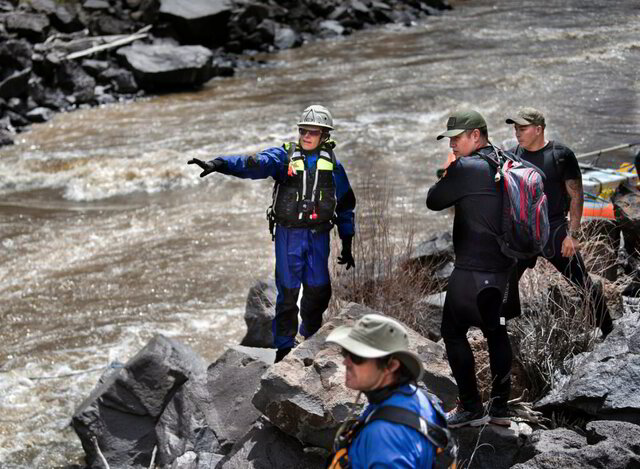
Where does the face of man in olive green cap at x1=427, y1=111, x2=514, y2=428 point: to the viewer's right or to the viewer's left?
to the viewer's left

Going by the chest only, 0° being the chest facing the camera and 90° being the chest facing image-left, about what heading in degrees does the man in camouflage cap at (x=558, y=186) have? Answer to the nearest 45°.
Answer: approximately 45°

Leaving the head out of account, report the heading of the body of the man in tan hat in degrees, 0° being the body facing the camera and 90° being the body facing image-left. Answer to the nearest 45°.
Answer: approximately 90°

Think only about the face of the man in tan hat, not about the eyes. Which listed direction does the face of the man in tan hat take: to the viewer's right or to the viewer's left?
to the viewer's left

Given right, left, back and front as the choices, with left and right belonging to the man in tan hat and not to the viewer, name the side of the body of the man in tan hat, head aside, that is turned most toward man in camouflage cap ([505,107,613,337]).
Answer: right

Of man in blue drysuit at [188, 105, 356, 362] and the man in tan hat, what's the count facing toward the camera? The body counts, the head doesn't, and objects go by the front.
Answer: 1

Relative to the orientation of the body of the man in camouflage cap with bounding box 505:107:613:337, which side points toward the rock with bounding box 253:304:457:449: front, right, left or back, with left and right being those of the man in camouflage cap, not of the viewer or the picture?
front

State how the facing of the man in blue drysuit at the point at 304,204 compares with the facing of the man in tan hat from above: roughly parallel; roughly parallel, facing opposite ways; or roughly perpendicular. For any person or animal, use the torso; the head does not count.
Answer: roughly perpendicular

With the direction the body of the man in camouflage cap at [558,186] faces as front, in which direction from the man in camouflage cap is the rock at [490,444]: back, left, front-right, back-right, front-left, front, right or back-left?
front-left

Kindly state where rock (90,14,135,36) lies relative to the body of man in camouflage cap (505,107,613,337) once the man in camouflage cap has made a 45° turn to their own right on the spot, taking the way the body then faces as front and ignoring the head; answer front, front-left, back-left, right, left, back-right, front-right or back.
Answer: front-right

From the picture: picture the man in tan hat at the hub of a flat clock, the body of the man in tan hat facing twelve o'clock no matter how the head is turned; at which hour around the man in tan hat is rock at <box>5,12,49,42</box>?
The rock is roughly at 2 o'clock from the man in tan hat.

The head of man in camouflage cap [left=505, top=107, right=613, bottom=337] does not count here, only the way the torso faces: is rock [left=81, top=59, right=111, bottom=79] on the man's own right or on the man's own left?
on the man's own right

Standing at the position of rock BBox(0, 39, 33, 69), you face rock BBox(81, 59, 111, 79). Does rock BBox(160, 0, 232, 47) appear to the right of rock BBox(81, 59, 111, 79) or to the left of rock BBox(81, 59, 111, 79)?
left

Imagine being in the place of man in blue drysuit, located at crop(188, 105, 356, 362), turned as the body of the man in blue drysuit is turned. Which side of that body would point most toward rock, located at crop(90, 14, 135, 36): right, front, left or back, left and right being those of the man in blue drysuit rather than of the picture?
back

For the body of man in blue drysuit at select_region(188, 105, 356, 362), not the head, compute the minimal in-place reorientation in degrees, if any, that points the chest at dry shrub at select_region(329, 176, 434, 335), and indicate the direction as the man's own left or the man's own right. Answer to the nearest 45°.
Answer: approximately 135° to the man's own left
